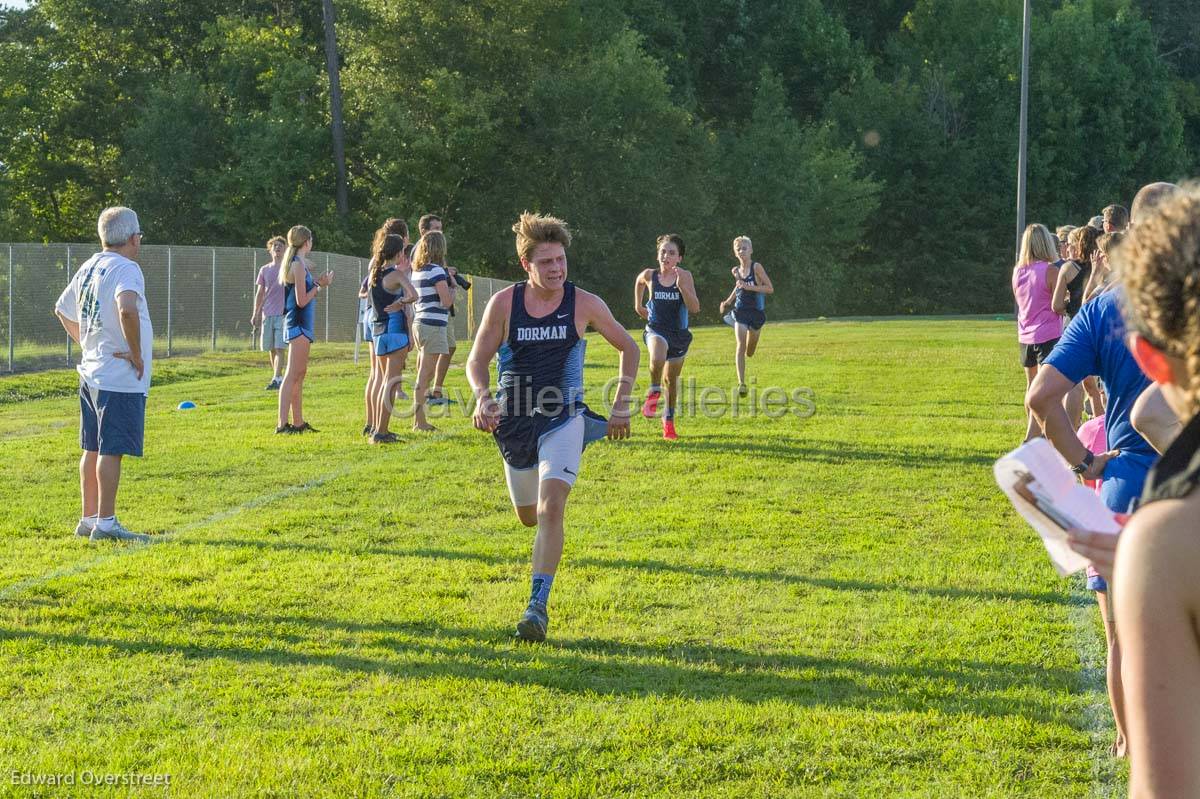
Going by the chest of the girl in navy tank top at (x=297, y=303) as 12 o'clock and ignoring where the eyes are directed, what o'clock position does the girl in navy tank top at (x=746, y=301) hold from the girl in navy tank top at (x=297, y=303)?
the girl in navy tank top at (x=746, y=301) is roughly at 11 o'clock from the girl in navy tank top at (x=297, y=303).

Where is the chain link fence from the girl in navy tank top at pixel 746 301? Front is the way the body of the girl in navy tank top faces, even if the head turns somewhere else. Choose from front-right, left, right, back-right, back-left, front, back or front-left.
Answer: back-right

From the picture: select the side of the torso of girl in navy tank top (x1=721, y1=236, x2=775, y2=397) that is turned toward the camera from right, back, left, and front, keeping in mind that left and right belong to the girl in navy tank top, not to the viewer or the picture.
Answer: front

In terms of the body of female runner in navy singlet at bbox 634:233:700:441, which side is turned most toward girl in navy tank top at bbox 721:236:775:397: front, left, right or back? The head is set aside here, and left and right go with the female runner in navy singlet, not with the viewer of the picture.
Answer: back

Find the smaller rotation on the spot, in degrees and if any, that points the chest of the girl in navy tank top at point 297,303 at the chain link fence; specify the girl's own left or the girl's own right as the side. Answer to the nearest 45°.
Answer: approximately 90° to the girl's own left

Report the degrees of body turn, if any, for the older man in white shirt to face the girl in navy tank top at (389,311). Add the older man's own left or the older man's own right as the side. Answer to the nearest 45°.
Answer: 0° — they already face them

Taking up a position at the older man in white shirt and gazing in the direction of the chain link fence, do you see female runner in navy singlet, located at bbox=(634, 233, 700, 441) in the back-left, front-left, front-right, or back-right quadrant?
front-right

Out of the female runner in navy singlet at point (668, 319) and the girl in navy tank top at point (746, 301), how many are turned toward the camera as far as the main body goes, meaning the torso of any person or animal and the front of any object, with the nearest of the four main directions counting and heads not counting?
2

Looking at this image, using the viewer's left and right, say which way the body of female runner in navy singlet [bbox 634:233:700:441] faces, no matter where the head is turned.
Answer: facing the viewer

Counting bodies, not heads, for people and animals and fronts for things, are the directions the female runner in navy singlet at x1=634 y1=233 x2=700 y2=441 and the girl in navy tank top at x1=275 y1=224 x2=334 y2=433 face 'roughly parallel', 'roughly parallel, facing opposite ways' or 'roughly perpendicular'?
roughly perpendicular

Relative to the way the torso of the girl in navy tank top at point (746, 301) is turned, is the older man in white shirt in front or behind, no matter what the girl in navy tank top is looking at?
in front

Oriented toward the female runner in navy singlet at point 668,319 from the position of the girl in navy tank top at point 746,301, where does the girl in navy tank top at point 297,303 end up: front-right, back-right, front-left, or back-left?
front-right

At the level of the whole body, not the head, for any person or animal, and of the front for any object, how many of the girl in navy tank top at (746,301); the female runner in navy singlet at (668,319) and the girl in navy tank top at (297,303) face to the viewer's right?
1

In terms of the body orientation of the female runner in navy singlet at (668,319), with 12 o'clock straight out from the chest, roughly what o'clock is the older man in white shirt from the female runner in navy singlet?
The older man in white shirt is roughly at 1 o'clock from the female runner in navy singlet.

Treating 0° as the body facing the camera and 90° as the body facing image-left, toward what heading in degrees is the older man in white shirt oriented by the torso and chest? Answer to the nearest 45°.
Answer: approximately 225°

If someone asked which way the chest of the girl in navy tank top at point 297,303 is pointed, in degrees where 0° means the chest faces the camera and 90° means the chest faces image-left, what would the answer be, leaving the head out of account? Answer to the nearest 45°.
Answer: approximately 270°
